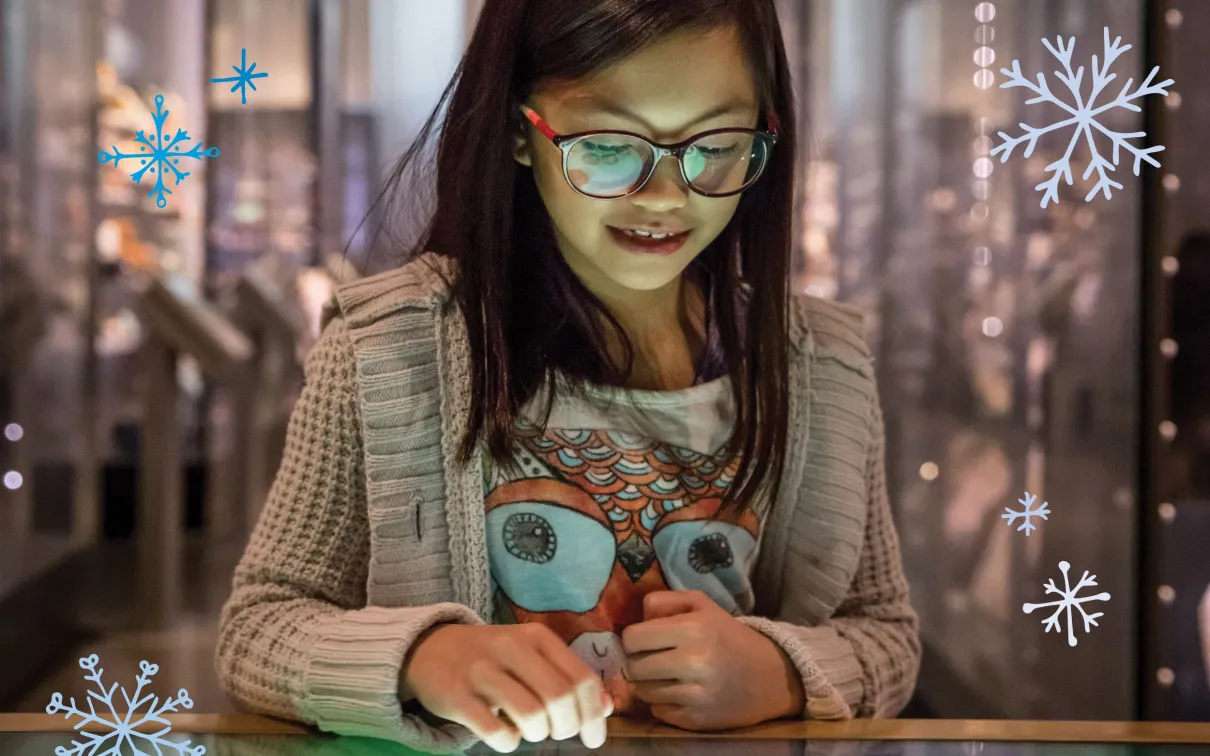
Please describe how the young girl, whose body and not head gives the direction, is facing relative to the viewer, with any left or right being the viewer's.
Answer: facing the viewer
